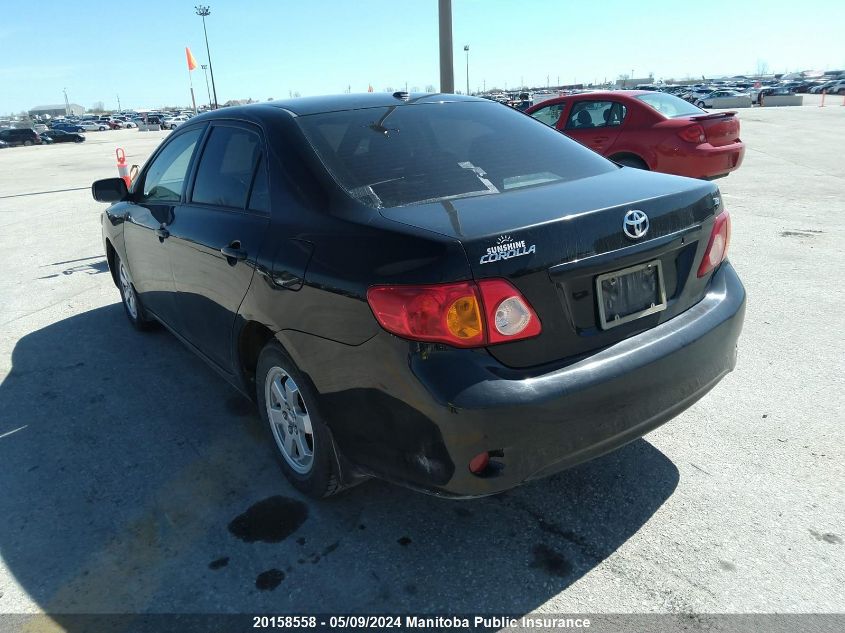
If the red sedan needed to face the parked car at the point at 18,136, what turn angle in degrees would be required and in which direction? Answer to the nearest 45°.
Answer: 0° — it already faces it

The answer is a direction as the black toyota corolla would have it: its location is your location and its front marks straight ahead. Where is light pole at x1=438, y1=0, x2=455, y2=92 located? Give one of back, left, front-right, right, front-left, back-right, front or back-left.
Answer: front-right

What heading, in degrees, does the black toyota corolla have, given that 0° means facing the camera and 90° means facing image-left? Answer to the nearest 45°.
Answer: approximately 135°

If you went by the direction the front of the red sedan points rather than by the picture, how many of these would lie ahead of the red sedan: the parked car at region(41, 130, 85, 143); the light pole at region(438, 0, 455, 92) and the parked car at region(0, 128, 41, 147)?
3

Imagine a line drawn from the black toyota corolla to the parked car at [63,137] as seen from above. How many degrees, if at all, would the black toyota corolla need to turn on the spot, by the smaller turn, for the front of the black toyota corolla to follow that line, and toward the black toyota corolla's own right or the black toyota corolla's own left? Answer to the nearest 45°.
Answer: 0° — it already faces it

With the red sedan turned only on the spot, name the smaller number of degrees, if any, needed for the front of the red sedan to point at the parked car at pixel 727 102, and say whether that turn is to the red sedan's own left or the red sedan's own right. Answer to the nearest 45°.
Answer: approximately 45° to the red sedan's own right

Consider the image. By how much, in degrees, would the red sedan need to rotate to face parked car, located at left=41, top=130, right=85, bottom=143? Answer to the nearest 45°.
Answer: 0° — it already faces it

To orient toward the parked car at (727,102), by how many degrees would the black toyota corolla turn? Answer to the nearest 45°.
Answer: approximately 90° to its right

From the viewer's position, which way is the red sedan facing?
facing away from the viewer and to the left of the viewer
